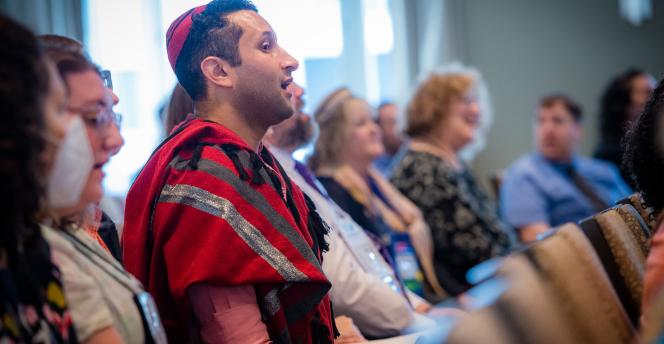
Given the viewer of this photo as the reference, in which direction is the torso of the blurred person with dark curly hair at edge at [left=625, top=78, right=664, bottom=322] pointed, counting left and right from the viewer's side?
facing to the right of the viewer

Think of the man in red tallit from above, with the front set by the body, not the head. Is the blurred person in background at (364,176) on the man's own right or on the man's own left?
on the man's own left

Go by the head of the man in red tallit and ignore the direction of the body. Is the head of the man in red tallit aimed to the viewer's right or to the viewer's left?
to the viewer's right

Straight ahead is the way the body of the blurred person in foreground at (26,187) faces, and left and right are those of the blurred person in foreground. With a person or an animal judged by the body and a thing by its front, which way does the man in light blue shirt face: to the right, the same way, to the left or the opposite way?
to the right

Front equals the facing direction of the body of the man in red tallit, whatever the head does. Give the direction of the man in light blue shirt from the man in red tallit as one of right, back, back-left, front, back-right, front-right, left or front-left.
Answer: front-left

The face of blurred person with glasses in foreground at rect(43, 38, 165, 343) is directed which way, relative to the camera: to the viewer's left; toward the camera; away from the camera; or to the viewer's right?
to the viewer's right

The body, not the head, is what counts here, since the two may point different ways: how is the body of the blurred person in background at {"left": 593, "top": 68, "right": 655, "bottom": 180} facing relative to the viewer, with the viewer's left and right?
facing to the right of the viewer

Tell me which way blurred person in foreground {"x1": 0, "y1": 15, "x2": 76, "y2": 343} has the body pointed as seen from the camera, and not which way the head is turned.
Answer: to the viewer's right

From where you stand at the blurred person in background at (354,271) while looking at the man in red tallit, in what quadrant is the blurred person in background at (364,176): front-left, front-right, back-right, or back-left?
back-right

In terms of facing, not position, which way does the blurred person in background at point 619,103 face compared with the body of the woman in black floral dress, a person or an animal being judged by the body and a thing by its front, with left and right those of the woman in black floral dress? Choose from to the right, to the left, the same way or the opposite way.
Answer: the same way

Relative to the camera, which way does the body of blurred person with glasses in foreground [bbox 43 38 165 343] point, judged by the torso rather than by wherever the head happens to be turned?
to the viewer's right
